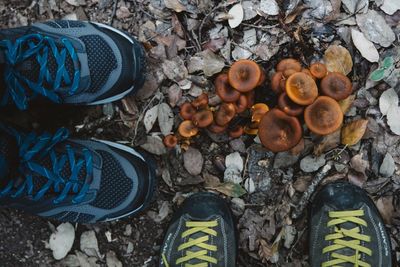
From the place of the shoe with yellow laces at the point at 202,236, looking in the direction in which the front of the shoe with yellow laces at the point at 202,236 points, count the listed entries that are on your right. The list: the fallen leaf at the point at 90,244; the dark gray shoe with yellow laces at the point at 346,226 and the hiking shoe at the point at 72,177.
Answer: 1

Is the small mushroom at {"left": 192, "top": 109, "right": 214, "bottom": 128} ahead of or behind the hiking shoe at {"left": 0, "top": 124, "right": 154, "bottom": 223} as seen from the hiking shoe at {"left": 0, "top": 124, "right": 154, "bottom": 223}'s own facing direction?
ahead

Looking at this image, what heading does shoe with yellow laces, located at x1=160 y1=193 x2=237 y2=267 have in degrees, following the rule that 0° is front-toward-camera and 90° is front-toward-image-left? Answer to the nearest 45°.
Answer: approximately 180°

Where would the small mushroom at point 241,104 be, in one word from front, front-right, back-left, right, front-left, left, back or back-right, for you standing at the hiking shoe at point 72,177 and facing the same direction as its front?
front

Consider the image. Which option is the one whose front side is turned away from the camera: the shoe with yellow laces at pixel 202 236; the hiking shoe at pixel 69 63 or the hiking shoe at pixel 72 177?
the shoe with yellow laces

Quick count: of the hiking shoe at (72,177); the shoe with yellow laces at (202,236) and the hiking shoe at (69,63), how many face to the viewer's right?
2

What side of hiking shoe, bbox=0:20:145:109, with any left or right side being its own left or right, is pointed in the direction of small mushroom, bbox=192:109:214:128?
front

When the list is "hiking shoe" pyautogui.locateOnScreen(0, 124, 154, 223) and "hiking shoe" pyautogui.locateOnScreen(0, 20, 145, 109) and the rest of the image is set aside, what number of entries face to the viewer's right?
2

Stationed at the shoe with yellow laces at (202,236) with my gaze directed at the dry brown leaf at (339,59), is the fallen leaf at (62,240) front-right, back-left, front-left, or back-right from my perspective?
back-left

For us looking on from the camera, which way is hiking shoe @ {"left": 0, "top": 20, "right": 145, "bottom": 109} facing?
facing to the right of the viewer

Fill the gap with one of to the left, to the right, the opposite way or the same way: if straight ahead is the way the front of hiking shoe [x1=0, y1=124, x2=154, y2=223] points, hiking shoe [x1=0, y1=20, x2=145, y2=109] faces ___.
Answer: the same way

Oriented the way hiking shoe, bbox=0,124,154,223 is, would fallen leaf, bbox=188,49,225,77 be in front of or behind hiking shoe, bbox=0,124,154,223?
in front

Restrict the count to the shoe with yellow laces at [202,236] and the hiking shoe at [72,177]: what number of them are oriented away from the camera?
1

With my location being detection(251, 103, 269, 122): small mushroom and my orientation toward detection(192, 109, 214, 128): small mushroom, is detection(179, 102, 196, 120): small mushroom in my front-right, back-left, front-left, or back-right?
front-right

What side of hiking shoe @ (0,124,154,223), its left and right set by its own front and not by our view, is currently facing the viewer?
right
